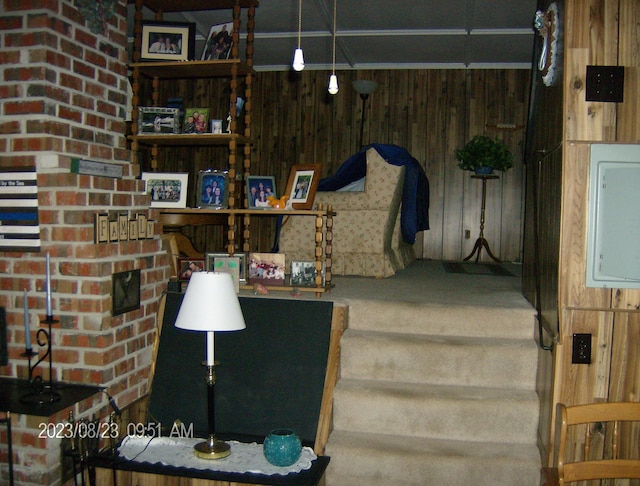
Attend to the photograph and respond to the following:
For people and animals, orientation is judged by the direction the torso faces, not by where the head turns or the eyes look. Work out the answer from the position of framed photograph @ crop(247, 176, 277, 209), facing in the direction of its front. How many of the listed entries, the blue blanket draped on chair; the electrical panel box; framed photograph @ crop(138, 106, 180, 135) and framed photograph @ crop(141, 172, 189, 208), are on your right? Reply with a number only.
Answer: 2

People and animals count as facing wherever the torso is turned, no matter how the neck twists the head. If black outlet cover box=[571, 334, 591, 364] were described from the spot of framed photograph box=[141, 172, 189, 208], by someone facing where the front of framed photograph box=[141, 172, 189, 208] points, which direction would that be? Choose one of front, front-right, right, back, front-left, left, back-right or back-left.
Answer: front-left

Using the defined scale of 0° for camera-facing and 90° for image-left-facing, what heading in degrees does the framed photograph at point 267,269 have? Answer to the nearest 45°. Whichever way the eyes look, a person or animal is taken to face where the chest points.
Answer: approximately 0°

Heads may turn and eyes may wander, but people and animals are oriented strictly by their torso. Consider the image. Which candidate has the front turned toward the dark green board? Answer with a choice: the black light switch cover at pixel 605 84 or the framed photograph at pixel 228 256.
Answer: the framed photograph

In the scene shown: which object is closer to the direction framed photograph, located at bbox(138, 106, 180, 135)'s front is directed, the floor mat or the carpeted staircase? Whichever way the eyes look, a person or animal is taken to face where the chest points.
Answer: the carpeted staircase

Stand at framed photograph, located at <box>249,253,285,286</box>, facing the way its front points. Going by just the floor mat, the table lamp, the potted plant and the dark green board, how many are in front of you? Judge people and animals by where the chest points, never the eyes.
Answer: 2

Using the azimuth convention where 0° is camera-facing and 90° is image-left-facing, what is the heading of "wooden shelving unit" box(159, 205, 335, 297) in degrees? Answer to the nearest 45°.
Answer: approximately 0°
